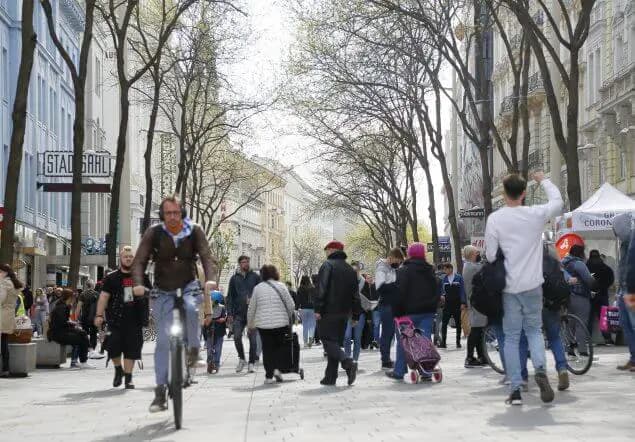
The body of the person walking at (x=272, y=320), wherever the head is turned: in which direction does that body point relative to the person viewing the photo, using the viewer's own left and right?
facing away from the viewer

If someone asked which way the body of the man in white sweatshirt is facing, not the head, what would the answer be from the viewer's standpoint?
away from the camera

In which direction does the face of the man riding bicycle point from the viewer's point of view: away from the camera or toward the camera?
toward the camera

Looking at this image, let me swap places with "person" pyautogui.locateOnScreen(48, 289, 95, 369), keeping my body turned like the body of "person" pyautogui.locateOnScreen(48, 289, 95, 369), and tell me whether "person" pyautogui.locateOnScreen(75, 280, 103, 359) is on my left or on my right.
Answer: on my left

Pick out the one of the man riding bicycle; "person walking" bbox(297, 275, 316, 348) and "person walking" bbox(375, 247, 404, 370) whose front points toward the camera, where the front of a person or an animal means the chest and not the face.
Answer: the man riding bicycle

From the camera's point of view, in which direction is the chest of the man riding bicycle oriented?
toward the camera

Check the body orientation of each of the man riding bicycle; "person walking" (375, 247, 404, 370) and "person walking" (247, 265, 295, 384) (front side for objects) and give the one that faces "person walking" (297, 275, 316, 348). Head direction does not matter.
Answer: "person walking" (247, 265, 295, 384)

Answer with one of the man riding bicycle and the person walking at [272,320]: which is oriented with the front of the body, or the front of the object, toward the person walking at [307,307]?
the person walking at [272,320]

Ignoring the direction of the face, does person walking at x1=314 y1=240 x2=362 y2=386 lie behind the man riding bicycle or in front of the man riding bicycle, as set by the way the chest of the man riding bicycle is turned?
behind

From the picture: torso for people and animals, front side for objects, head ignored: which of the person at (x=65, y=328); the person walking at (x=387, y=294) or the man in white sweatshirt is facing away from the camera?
the man in white sweatshirt
